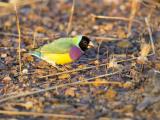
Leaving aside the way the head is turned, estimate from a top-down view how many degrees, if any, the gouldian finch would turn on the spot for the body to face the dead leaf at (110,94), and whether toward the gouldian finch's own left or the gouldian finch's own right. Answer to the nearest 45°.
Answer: approximately 45° to the gouldian finch's own right

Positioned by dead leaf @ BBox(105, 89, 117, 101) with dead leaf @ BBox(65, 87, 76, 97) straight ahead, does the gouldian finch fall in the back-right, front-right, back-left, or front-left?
front-right

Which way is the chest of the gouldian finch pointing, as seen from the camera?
to the viewer's right
